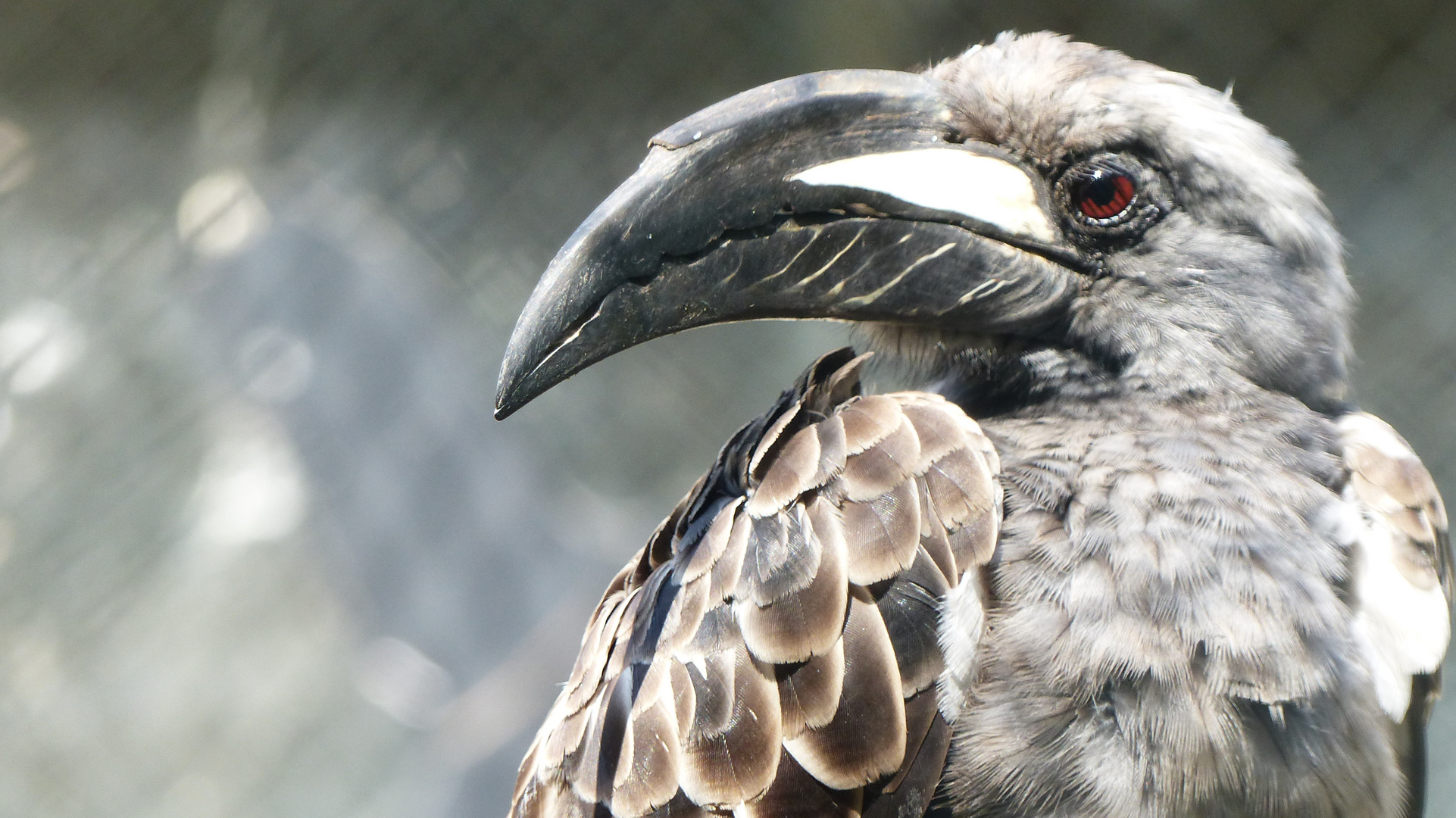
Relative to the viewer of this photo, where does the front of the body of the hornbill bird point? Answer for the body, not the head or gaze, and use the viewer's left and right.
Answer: facing the viewer and to the right of the viewer
